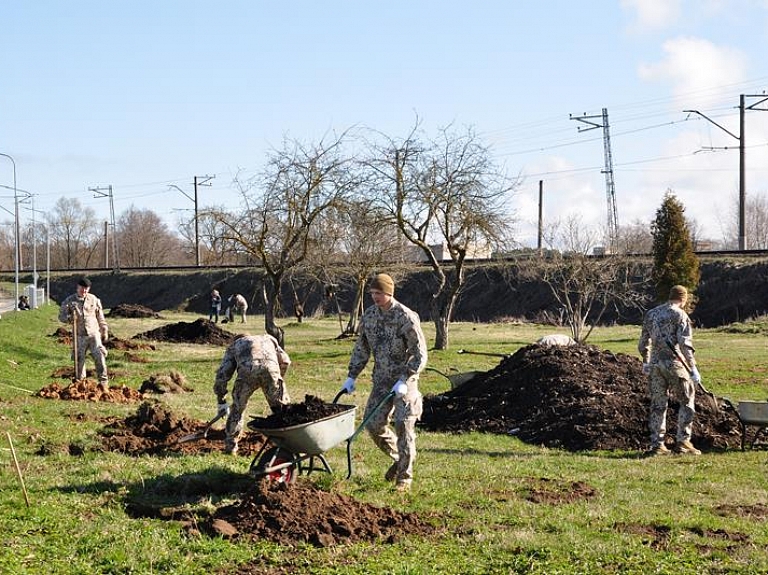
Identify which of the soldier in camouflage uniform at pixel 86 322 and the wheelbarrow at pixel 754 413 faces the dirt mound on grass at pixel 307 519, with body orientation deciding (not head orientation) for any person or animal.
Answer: the soldier in camouflage uniform

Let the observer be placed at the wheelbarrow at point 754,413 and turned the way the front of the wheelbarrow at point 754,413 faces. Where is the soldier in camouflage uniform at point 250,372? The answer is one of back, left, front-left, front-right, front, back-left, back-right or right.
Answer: back-right

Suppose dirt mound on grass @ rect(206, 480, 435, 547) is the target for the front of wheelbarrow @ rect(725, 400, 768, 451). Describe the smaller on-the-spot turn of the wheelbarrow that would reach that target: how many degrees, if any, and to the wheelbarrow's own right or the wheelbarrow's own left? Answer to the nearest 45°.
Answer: approximately 135° to the wheelbarrow's own right

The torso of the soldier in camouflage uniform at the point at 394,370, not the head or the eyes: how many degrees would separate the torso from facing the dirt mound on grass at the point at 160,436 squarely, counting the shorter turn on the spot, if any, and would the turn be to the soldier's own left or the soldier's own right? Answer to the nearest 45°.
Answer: approximately 90° to the soldier's own right

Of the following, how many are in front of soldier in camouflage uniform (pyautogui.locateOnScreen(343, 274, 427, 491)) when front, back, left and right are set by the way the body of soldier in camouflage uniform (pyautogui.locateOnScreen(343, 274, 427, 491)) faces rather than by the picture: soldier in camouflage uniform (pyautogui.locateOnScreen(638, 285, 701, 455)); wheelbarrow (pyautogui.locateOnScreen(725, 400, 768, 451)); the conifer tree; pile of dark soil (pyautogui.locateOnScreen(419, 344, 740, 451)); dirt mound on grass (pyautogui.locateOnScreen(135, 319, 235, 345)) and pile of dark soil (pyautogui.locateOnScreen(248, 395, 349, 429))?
1

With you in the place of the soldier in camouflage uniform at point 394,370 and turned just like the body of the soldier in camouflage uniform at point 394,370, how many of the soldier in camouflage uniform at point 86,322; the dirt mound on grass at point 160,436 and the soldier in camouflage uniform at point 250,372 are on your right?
3

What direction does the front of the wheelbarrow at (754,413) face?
to the viewer's right

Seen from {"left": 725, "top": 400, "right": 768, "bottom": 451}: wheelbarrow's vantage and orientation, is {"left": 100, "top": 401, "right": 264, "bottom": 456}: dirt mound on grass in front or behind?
behind

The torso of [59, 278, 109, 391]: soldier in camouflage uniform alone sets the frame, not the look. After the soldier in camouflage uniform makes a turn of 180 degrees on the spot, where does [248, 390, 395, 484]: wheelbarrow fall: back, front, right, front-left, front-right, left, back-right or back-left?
back

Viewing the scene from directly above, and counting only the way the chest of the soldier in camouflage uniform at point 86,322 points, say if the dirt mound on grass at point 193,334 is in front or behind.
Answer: behind

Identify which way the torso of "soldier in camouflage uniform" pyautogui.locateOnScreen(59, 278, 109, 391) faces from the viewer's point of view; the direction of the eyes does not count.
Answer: toward the camera

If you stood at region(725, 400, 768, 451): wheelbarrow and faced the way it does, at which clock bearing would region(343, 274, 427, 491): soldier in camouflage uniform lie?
The soldier in camouflage uniform is roughly at 4 o'clock from the wheelbarrow.

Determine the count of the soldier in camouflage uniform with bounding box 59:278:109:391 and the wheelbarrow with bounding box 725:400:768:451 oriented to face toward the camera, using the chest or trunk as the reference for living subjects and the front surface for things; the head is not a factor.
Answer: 1

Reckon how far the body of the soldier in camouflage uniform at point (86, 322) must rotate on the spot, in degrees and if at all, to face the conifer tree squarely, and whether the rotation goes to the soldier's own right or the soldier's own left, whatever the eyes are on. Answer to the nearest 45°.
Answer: approximately 135° to the soldier's own left

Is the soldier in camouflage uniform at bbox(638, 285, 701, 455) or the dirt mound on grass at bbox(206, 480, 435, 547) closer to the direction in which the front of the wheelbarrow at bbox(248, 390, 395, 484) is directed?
the dirt mound on grass

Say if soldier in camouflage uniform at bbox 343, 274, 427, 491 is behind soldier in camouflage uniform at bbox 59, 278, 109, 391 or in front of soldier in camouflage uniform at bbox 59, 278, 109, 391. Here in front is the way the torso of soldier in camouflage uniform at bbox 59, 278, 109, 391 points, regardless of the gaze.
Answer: in front

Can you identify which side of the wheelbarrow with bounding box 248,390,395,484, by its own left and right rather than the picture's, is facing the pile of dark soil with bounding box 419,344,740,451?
back

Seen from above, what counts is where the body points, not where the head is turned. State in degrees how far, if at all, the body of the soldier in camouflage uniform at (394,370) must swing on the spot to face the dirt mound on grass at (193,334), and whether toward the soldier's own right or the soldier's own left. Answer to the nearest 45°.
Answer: approximately 135° to the soldier's own right
